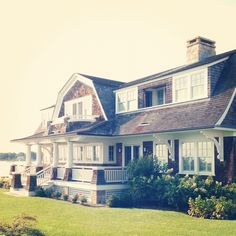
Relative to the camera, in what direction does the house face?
facing the viewer and to the left of the viewer

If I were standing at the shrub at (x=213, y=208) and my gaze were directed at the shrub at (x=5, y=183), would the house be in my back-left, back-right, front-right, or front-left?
front-right

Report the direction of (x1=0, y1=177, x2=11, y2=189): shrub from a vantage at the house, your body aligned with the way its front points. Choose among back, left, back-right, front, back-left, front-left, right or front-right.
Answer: right

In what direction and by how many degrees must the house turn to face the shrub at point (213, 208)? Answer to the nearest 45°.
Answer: approximately 45° to its left

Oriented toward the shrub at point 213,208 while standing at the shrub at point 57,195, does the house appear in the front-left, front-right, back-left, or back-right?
front-left
